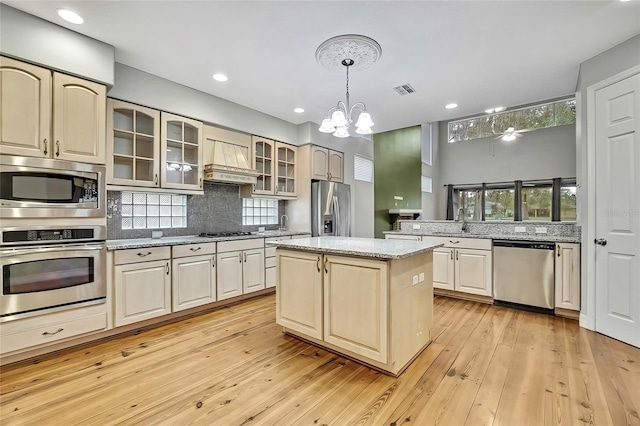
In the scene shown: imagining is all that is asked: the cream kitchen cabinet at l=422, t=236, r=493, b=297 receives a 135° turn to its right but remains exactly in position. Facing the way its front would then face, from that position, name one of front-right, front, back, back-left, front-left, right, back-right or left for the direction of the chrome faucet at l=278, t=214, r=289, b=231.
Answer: left

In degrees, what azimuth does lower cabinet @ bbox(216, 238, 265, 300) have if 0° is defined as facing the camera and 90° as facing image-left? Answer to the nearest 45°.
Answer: approximately 315°

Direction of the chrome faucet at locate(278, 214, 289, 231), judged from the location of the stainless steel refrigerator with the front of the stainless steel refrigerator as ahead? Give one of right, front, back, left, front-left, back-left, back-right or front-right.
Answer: back-right

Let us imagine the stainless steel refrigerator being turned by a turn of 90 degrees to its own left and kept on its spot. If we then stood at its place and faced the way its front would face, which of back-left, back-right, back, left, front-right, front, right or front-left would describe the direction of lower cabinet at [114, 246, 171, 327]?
back

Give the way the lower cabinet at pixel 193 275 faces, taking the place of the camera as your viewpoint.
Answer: facing the viewer and to the right of the viewer

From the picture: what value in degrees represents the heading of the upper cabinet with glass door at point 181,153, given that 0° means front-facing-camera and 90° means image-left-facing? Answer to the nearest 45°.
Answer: approximately 315°

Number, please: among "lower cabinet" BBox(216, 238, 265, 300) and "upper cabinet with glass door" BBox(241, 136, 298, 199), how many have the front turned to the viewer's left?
0
